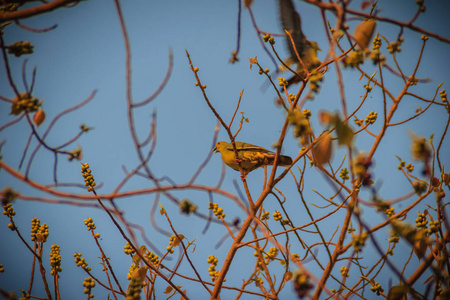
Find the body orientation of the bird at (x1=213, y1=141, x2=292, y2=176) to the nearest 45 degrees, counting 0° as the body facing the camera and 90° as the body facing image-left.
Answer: approximately 90°

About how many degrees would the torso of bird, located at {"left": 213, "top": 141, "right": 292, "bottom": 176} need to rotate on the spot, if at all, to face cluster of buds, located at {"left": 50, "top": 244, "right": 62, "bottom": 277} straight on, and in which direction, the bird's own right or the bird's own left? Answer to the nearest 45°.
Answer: approximately 45° to the bird's own left
